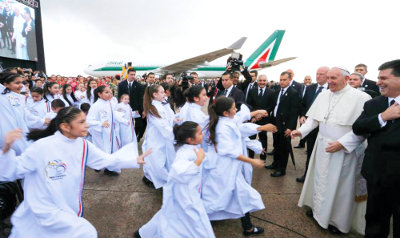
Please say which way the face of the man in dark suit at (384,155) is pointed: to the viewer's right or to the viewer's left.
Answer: to the viewer's left

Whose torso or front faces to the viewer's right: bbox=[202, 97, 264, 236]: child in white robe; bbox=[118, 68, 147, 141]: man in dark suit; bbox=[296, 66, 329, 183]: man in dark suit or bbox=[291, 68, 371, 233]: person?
the child in white robe

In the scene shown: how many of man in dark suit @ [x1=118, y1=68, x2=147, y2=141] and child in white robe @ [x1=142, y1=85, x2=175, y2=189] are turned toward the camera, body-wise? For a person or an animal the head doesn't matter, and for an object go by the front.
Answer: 1

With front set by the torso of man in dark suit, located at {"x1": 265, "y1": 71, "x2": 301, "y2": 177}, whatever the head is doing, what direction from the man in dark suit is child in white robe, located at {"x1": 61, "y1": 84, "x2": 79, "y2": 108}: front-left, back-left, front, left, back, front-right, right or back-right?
front-right

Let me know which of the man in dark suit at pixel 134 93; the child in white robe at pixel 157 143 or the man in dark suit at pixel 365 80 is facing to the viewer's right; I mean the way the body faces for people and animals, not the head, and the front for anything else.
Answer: the child in white robe

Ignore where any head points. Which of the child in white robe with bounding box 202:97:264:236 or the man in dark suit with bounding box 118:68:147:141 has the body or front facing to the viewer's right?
the child in white robe

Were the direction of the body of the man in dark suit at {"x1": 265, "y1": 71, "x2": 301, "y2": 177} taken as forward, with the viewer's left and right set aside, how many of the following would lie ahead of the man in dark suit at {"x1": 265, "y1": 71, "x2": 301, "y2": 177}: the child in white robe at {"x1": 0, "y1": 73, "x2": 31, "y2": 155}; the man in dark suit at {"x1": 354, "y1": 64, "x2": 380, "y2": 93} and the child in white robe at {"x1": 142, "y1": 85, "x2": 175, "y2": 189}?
2

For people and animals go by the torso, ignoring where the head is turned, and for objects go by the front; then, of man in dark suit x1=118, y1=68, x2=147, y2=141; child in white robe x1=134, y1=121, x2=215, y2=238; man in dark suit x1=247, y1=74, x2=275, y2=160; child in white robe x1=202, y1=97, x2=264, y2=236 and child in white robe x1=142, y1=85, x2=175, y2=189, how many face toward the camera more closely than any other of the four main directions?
2

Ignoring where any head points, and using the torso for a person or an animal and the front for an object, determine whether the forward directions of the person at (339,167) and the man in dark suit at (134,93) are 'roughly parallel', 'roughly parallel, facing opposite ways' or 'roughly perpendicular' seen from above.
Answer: roughly perpendicular
